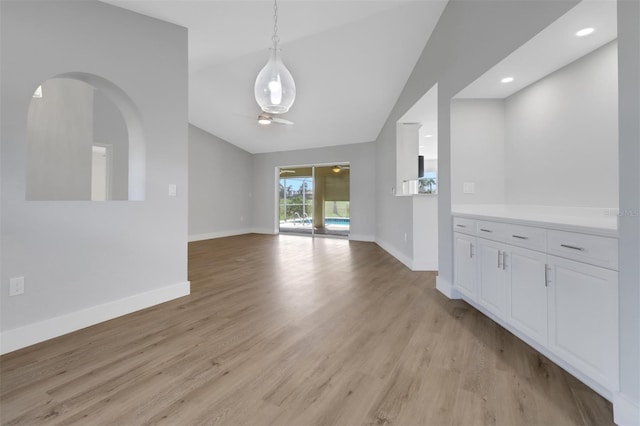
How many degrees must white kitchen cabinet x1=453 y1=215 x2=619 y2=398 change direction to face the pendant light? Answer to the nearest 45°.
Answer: approximately 45° to its right

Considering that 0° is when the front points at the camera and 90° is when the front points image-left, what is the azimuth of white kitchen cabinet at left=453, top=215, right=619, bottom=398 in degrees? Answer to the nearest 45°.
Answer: approximately 45°

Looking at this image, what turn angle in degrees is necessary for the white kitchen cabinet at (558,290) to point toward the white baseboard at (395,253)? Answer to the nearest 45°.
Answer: approximately 90° to its right

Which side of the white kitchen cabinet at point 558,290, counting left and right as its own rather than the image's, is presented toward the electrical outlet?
front

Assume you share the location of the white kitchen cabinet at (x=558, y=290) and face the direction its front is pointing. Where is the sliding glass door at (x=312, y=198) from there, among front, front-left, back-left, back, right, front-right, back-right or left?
right
